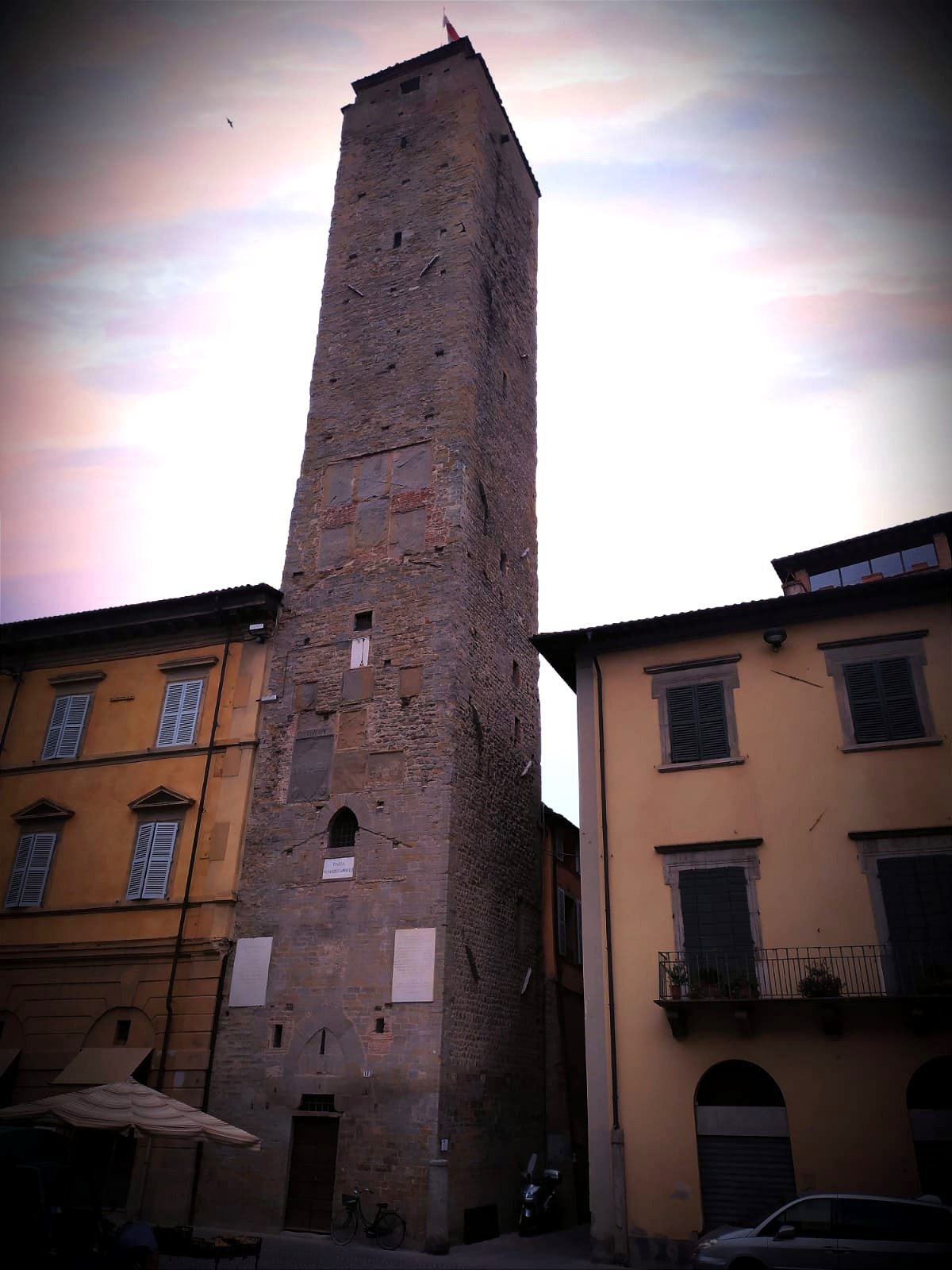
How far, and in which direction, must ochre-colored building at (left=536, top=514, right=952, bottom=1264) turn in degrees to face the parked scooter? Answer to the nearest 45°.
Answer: approximately 135° to its right

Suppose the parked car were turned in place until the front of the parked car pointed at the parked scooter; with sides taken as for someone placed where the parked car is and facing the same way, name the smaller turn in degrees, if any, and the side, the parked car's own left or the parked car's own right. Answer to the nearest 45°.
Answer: approximately 45° to the parked car's own right

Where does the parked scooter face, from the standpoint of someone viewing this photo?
facing the viewer and to the left of the viewer

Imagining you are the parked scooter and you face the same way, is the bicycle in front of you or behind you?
in front

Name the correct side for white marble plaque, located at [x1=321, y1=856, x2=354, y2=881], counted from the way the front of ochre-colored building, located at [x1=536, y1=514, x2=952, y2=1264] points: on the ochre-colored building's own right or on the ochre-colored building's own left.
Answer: on the ochre-colored building's own right

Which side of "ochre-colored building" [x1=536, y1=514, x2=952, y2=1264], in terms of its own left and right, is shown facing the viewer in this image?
front

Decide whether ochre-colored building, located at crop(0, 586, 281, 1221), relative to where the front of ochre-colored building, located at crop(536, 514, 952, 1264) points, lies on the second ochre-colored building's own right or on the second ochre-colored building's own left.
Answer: on the second ochre-colored building's own right

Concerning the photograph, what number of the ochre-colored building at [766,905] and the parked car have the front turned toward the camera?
1

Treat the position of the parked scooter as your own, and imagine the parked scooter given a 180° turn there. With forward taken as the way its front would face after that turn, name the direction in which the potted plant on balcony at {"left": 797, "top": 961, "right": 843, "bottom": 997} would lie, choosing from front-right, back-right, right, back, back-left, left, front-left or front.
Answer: right

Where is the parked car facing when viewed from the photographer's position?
facing to the left of the viewer

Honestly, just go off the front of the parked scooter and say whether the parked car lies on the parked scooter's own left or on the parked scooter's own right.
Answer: on the parked scooter's own left

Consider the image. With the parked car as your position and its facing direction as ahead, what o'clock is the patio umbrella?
The patio umbrella is roughly at 12 o'clock from the parked car.
